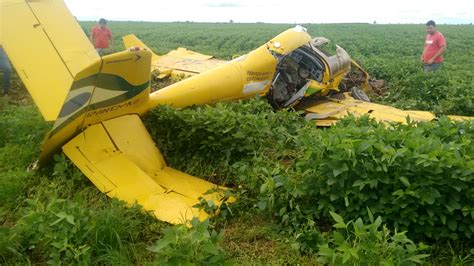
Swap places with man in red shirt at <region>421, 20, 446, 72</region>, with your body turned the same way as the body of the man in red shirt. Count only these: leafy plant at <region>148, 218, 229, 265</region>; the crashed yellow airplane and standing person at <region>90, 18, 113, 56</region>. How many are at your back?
0

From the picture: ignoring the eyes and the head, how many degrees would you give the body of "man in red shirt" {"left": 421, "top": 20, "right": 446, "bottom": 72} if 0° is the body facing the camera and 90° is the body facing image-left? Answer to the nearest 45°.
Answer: approximately 45°

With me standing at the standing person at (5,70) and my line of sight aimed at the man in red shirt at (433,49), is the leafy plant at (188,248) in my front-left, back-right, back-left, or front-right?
front-right

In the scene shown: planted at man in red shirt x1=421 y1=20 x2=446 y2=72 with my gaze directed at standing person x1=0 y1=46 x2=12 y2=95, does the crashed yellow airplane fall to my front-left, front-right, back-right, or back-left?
front-left

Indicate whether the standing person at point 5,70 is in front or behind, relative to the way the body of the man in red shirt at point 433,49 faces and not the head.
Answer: in front

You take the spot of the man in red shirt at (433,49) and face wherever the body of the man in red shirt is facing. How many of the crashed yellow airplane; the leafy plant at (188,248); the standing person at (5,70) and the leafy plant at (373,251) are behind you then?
0

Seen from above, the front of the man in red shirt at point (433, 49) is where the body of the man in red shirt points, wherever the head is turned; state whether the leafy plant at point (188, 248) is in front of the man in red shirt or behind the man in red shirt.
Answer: in front

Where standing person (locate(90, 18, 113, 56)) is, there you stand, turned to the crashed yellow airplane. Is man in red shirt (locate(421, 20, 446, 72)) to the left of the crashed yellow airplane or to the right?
left

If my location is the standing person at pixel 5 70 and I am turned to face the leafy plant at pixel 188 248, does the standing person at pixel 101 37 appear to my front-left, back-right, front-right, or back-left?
back-left

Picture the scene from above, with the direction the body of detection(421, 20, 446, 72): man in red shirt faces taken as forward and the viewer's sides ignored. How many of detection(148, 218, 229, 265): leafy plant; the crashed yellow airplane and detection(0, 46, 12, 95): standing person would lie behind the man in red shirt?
0

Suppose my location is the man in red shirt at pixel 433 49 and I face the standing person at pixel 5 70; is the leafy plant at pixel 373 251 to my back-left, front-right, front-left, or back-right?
front-left

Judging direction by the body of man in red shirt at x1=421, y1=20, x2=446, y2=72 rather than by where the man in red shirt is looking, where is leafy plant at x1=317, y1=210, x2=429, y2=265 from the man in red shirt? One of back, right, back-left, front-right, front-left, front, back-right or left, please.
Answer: front-left

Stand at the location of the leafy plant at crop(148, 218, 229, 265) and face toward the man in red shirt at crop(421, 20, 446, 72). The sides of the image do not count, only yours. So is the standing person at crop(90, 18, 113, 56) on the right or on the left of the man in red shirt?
left
